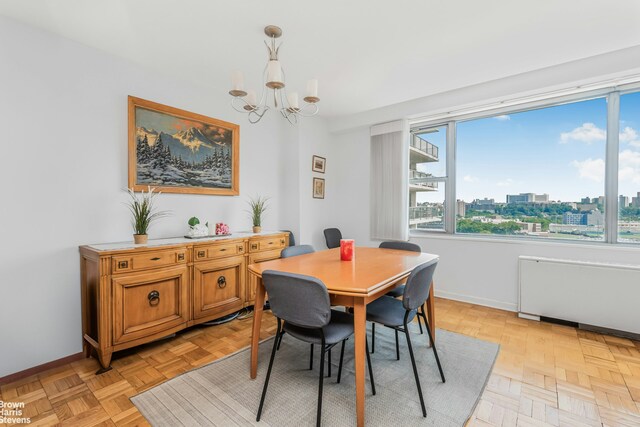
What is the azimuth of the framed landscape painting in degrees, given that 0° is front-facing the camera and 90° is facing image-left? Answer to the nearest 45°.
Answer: approximately 315°

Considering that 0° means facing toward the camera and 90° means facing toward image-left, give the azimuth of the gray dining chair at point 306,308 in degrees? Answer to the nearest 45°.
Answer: approximately 225°

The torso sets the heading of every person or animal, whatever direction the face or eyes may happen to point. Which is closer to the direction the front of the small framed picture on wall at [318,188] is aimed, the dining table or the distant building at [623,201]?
the dining table

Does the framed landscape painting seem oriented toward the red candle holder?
yes

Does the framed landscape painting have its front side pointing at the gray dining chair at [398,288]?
yes

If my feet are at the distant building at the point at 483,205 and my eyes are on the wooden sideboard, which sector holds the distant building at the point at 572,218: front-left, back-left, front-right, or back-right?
back-left

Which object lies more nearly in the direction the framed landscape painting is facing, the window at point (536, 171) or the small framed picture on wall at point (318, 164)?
the window
